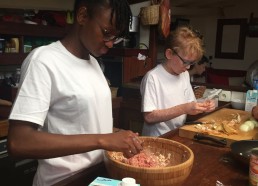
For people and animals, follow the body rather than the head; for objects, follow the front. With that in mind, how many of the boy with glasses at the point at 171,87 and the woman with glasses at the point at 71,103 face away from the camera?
0

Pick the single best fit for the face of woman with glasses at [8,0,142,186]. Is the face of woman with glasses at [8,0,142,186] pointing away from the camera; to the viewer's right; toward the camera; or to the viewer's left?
to the viewer's right

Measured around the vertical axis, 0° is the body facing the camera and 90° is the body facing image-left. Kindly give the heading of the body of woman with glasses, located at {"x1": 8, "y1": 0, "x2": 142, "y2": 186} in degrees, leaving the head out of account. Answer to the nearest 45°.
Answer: approximately 315°

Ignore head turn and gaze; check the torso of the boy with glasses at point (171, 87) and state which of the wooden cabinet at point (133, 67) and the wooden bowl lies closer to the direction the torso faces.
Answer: the wooden bowl

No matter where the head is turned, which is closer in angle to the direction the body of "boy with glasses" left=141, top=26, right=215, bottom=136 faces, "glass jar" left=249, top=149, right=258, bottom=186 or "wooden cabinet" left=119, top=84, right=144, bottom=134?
the glass jar

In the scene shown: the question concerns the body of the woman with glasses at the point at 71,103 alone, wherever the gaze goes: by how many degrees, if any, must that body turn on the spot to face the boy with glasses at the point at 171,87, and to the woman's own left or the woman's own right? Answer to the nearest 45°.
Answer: approximately 90° to the woman's own left

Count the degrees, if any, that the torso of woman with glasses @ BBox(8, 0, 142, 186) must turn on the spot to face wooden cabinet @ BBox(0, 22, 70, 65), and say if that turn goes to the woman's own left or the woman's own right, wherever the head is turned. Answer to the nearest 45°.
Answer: approximately 135° to the woman's own left

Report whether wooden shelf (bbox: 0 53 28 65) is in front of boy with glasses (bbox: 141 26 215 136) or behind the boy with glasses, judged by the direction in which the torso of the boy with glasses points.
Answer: behind

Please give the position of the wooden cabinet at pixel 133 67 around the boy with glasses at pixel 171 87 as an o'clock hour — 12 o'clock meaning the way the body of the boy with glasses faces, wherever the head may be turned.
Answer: The wooden cabinet is roughly at 7 o'clock from the boy with glasses.
